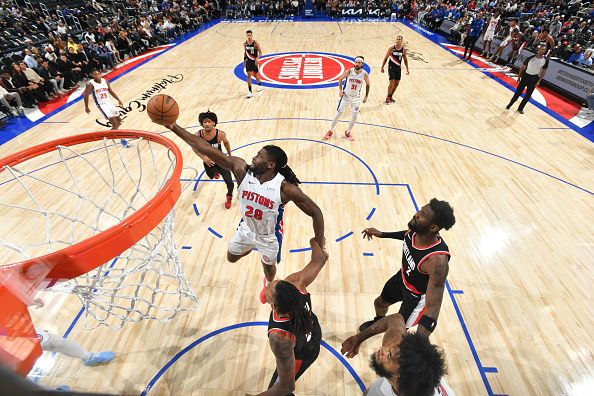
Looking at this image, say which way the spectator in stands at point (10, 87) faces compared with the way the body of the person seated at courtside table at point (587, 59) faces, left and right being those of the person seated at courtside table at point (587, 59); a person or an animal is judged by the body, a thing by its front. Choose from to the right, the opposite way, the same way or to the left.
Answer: the opposite way

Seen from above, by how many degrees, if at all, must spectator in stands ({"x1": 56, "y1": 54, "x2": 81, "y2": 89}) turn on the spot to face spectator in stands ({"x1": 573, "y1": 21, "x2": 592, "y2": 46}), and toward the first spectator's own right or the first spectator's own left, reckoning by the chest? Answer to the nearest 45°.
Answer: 0° — they already face them

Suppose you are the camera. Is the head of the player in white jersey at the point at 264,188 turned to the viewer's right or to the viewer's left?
to the viewer's left

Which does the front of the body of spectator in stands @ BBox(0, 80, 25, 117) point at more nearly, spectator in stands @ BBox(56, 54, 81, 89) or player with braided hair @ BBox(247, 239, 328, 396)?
the player with braided hair

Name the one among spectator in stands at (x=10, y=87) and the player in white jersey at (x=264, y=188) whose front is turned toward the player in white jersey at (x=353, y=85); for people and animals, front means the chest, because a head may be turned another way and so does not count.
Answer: the spectator in stands

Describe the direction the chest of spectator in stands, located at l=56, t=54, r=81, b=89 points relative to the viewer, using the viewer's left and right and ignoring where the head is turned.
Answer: facing the viewer and to the right of the viewer

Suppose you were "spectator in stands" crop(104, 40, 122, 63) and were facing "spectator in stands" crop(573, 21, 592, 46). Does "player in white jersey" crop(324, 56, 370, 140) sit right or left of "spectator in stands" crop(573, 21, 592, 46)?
right

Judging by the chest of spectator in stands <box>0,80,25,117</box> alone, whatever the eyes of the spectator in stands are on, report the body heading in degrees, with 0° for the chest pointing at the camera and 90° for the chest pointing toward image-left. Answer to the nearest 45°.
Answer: approximately 315°

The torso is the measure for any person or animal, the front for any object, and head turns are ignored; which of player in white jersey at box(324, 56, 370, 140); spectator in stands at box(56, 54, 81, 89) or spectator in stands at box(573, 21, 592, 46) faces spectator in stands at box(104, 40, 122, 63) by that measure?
spectator in stands at box(573, 21, 592, 46)

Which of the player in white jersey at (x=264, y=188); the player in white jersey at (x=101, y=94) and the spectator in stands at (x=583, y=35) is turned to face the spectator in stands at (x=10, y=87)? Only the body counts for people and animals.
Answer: the spectator in stands at (x=583, y=35)

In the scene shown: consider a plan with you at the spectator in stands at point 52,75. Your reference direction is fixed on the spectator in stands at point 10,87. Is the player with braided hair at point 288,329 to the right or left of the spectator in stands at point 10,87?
left

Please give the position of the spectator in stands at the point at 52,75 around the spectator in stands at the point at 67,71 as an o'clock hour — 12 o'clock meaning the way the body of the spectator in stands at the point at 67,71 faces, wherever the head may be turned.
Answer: the spectator in stands at the point at 52,75 is roughly at 3 o'clock from the spectator in stands at the point at 67,71.

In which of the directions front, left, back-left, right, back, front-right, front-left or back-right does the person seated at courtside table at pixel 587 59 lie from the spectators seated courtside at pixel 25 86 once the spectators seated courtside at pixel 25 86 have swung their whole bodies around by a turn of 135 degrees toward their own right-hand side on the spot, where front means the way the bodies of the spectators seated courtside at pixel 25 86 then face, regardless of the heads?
back-left

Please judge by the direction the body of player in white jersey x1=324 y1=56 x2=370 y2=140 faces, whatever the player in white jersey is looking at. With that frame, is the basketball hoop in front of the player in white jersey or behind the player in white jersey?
in front

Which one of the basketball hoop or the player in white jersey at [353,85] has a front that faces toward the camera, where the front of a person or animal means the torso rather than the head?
the player in white jersey

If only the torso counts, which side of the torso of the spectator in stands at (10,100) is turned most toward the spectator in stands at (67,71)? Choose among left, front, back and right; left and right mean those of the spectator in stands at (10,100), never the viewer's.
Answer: left

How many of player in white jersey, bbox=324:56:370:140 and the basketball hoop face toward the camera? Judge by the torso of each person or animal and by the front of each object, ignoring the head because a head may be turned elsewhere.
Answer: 1

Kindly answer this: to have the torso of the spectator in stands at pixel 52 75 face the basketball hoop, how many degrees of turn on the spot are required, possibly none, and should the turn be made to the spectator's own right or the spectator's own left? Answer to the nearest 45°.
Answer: approximately 45° to the spectator's own right
